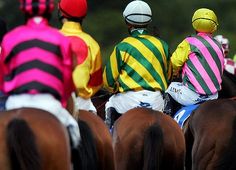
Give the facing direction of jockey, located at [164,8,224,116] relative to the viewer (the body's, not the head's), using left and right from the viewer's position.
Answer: facing away from the viewer and to the left of the viewer

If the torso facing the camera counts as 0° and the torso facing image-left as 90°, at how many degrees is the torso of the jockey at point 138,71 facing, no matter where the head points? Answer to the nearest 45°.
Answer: approximately 180°

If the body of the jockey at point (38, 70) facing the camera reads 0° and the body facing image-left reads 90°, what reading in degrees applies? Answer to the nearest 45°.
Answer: approximately 180°

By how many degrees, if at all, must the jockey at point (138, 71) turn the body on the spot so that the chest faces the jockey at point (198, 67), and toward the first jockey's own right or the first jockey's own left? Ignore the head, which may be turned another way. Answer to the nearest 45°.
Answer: approximately 45° to the first jockey's own right

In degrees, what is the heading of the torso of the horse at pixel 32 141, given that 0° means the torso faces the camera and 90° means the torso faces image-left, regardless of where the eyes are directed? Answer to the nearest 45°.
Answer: approximately 180°

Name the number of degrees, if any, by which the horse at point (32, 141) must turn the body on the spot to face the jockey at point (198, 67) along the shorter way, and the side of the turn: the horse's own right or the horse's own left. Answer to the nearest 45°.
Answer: approximately 45° to the horse's own right
